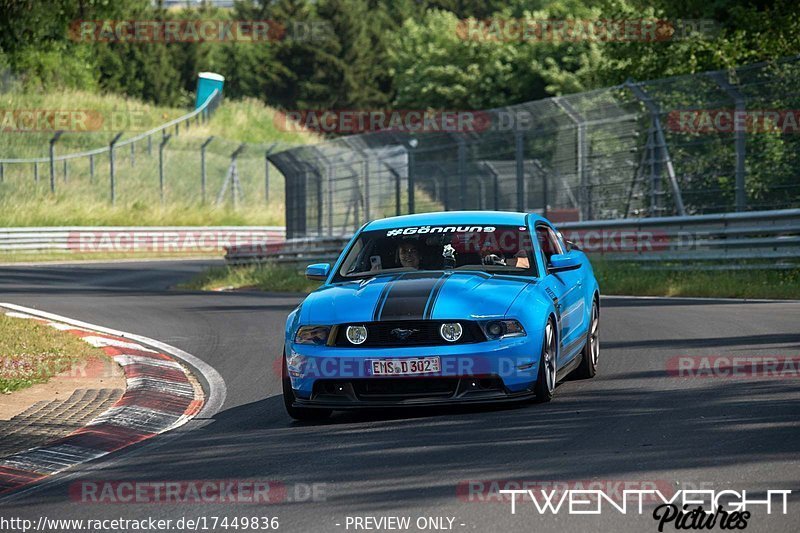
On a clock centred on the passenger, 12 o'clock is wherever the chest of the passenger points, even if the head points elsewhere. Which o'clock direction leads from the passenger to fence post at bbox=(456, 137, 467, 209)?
The fence post is roughly at 6 o'clock from the passenger.

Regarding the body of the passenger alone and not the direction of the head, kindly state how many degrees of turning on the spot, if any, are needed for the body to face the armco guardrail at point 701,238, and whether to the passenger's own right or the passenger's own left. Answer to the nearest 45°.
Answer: approximately 135° to the passenger's own left

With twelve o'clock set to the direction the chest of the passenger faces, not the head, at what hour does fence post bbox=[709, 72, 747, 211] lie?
The fence post is roughly at 7 o'clock from the passenger.

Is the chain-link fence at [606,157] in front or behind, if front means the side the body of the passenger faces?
behind

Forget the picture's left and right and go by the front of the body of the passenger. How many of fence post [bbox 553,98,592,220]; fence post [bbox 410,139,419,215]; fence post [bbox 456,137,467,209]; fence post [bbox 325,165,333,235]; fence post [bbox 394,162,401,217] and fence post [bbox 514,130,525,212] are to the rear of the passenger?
6

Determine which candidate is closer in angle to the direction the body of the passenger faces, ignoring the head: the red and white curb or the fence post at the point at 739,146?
the red and white curb

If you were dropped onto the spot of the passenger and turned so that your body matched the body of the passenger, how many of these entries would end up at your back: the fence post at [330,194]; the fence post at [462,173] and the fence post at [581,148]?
3

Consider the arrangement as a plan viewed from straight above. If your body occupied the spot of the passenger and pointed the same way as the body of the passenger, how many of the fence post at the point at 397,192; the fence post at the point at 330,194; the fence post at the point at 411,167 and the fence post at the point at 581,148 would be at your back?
4

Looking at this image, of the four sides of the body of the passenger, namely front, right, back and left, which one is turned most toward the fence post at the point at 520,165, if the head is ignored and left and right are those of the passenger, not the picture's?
back

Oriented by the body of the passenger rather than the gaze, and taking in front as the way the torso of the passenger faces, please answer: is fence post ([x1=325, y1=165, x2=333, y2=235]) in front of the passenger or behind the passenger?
behind

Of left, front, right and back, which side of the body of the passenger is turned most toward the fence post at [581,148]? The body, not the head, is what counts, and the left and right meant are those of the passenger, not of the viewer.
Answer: back

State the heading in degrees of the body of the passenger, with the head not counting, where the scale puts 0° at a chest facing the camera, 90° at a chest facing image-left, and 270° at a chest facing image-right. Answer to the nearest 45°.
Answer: approximately 0°

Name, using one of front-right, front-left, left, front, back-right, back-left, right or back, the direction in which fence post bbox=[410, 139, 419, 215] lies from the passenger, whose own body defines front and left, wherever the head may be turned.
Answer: back

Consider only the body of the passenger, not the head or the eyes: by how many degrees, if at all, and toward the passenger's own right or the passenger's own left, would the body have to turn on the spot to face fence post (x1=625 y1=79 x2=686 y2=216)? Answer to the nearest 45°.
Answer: approximately 180°
